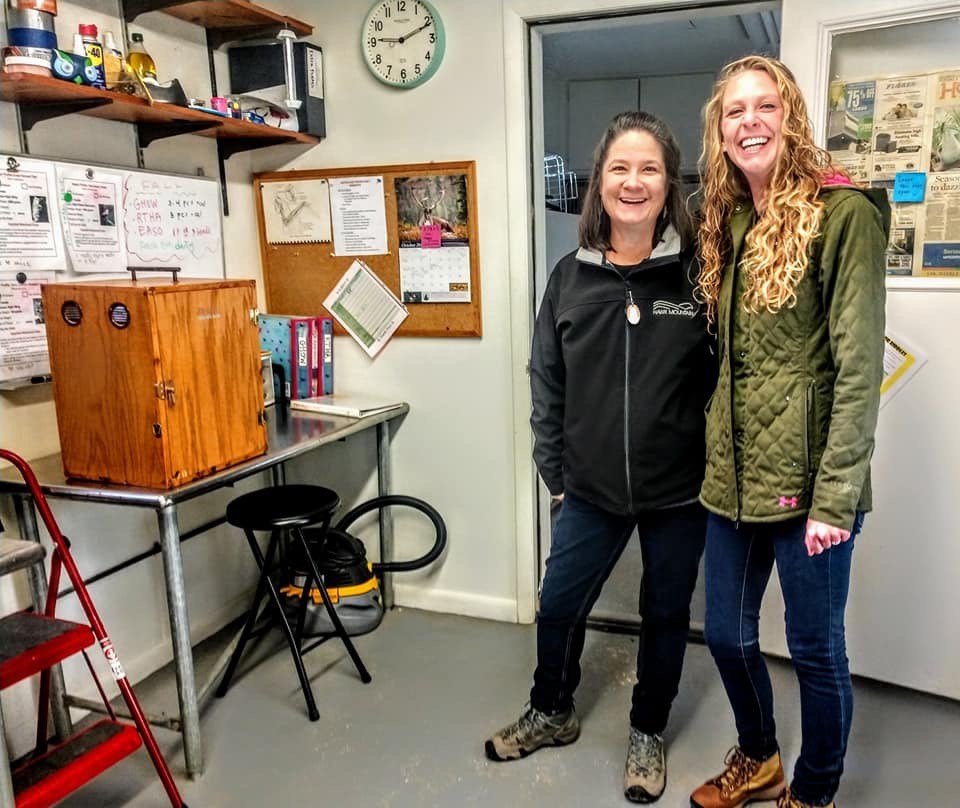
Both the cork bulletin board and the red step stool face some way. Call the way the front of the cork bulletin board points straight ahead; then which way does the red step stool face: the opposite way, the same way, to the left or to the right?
to the left

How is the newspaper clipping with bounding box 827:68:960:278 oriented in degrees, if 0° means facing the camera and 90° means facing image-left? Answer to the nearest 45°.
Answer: approximately 0°

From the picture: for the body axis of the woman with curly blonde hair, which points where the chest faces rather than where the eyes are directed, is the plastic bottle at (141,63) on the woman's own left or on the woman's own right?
on the woman's own right

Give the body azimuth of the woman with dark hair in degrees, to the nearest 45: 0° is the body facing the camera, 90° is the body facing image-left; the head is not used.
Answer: approximately 0°

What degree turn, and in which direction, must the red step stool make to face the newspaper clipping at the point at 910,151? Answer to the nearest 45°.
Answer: approximately 45° to its left

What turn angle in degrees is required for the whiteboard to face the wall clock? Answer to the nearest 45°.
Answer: approximately 45° to its left

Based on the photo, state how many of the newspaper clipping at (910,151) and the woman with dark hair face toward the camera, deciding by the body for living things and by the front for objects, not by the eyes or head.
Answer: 2
